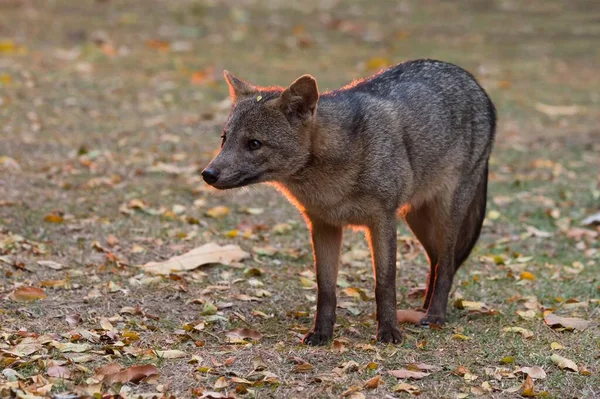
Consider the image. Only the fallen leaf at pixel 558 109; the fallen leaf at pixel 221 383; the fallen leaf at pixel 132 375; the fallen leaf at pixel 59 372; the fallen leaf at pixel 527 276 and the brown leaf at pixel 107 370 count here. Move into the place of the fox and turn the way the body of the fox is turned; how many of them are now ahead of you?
4

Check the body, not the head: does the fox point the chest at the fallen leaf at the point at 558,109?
no

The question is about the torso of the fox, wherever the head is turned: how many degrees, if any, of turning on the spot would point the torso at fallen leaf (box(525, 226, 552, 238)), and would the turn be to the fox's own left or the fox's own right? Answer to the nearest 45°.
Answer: approximately 180°

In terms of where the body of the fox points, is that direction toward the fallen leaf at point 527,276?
no

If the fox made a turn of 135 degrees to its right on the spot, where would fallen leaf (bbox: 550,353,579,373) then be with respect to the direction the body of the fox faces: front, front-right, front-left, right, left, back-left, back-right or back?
back-right

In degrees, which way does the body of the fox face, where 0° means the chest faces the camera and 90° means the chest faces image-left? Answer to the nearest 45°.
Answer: approximately 45°

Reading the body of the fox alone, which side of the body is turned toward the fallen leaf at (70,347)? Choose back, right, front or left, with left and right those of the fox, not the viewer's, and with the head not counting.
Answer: front

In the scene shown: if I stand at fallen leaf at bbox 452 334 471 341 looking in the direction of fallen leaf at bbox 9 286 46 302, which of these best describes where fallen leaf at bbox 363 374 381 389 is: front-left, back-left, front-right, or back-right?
front-left

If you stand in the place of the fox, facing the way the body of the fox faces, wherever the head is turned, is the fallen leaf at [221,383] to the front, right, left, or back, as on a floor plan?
front

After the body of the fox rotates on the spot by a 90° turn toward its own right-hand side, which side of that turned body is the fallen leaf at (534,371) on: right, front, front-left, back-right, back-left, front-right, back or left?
back
